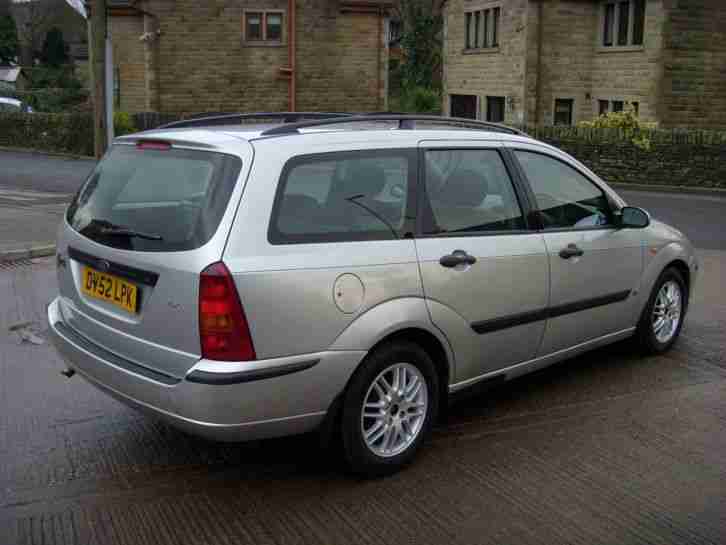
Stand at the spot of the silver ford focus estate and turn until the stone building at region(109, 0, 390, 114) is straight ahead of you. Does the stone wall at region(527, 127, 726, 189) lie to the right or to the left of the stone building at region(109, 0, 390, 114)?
right

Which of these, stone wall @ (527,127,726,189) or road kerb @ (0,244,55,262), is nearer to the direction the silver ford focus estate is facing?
the stone wall

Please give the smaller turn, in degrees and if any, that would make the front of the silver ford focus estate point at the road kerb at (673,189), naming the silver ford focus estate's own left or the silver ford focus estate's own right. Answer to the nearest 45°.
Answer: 0° — it already faces it

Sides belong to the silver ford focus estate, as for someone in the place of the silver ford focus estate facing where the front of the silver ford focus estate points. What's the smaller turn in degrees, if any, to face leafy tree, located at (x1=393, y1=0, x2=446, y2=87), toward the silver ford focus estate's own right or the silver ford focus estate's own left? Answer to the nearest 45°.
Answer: approximately 45° to the silver ford focus estate's own left

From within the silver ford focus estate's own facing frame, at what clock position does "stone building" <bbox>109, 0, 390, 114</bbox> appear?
The stone building is roughly at 10 o'clock from the silver ford focus estate.

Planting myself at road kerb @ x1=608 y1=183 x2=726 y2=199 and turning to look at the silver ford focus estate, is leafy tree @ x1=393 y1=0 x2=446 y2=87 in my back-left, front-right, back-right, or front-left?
back-right

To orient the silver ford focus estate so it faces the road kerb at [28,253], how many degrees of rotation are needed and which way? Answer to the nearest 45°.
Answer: approximately 90° to its left

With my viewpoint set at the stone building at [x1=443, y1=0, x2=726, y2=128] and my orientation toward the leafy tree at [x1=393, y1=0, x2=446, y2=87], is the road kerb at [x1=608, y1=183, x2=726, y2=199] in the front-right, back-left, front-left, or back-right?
back-left

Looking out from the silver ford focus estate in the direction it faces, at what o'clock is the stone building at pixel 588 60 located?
The stone building is roughly at 11 o'clock from the silver ford focus estate.

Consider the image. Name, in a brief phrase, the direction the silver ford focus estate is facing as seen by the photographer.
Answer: facing away from the viewer and to the right of the viewer
